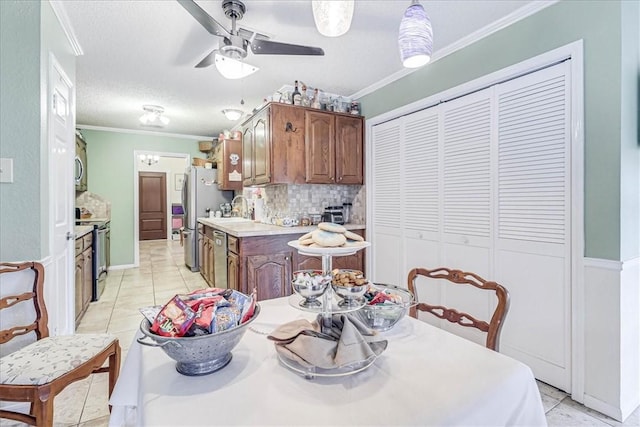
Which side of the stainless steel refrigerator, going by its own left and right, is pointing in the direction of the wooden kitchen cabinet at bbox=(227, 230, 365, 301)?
left

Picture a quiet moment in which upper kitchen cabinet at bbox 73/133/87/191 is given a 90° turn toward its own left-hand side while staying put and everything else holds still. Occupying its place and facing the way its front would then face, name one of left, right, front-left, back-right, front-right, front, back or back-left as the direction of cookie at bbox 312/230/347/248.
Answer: back

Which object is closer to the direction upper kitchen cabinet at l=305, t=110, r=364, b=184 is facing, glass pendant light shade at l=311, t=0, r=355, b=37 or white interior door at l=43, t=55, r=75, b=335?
the glass pendant light shade

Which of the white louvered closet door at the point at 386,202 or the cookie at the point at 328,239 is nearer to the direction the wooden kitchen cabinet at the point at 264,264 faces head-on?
the cookie

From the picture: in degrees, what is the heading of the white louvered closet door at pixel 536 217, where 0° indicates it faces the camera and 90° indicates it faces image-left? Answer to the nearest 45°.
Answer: approximately 45°

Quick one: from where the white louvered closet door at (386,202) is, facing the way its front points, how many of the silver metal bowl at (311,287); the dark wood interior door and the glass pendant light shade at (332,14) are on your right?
1

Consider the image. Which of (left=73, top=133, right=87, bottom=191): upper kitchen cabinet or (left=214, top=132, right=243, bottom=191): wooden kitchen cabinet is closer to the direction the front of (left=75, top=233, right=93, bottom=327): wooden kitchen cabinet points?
the wooden kitchen cabinet

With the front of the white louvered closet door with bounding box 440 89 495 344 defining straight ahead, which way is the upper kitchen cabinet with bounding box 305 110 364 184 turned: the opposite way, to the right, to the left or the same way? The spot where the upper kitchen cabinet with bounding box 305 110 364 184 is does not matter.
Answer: to the left

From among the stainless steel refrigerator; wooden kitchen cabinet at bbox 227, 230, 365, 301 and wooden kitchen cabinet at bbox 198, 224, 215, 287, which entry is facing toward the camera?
wooden kitchen cabinet at bbox 227, 230, 365, 301

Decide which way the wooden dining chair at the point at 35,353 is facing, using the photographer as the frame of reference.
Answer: facing the viewer and to the right of the viewer

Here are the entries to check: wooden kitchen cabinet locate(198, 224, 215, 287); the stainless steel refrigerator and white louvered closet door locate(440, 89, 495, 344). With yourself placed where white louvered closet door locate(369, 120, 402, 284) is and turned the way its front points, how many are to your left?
1

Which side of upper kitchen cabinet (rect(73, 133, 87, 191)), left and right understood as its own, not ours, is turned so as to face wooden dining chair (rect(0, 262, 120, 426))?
right

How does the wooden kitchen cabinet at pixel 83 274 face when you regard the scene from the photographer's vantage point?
facing to the right of the viewer

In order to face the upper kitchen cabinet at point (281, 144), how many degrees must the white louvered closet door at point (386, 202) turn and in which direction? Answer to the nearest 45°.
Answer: approximately 45° to its right
